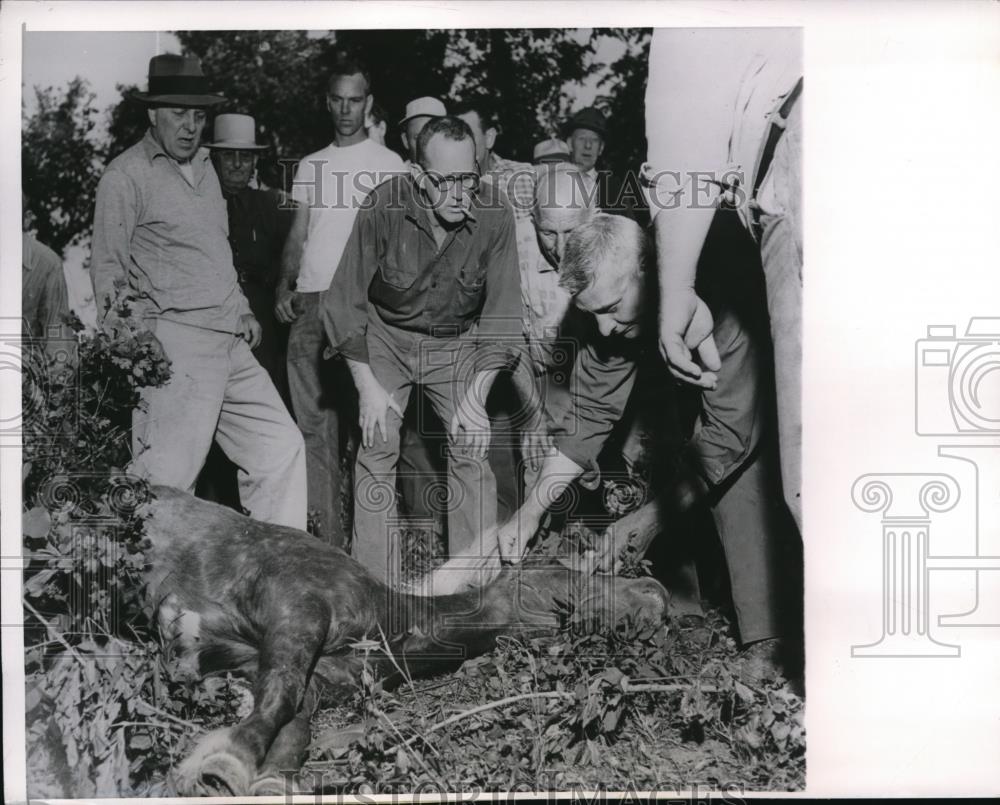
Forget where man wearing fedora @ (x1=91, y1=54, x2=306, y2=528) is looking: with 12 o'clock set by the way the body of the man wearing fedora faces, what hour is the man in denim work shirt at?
The man in denim work shirt is roughly at 11 o'clock from the man wearing fedora.

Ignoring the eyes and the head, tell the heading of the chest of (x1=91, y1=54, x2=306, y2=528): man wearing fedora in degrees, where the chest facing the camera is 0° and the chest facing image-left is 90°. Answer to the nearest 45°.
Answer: approximately 315°

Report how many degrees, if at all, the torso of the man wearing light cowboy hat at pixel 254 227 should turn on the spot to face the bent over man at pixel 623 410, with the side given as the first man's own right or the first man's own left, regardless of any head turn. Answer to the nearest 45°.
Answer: approximately 90° to the first man's own left

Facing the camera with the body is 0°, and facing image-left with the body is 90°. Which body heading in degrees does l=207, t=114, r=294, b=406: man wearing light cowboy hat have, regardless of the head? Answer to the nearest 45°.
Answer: approximately 0°

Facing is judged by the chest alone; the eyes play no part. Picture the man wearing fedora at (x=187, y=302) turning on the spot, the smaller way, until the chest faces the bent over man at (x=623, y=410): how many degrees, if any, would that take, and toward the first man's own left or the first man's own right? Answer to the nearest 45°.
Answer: approximately 45° to the first man's own left
